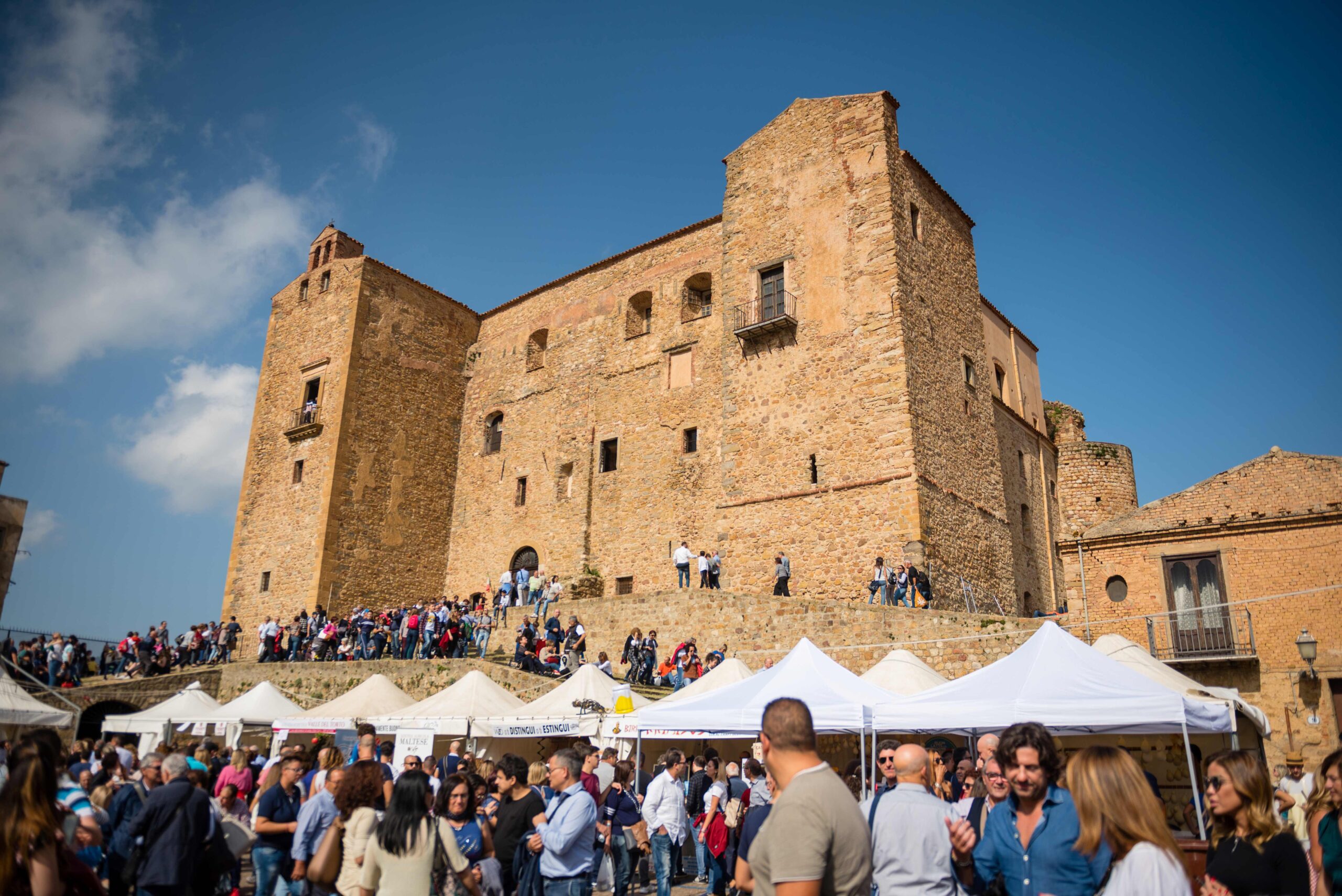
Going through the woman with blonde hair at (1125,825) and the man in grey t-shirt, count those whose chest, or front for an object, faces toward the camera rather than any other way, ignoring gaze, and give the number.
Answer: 0

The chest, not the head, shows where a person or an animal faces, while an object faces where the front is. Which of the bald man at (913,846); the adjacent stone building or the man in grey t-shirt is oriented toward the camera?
the adjacent stone building

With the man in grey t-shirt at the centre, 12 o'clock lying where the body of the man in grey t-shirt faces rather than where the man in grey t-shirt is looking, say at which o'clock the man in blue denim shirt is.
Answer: The man in blue denim shirt is roughly at 3 o'clock from the man in grey t-shirt.

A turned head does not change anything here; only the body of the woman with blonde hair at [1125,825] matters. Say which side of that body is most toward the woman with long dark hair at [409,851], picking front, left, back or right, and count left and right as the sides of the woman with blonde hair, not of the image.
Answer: front

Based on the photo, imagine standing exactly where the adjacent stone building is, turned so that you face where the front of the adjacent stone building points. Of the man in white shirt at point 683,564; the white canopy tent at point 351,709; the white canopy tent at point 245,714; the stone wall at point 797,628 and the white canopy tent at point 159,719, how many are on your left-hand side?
0

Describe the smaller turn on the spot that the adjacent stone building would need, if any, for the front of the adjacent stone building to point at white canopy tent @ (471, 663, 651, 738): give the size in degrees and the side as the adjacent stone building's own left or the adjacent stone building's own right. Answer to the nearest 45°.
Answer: approximately 45° to the adjacent stone building's own right

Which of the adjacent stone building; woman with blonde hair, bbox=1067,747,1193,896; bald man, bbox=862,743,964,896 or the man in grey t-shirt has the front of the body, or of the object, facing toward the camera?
the adjacent stone building

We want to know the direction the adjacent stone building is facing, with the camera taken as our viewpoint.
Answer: facing the viewer

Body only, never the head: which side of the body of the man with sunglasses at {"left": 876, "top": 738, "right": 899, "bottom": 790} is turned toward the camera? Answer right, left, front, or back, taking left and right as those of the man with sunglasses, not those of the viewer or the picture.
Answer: front

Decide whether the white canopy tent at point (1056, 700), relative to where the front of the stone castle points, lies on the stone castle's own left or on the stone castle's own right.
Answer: on the stone castle's own left

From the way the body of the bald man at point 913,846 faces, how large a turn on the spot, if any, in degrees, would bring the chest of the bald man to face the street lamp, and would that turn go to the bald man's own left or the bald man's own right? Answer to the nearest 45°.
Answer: approximately 45° to the bald man's own right

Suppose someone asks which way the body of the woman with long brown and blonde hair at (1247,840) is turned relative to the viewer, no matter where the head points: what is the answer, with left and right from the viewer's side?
facing the viewer and to the left of the viewer

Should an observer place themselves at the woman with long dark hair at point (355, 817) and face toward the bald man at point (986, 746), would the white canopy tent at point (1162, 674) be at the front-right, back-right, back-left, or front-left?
front-left

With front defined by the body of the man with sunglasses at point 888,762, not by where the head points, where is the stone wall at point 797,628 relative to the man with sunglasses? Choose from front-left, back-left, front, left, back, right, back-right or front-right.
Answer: back

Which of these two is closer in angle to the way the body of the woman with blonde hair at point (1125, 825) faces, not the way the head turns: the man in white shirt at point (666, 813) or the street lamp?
the man in white shirt

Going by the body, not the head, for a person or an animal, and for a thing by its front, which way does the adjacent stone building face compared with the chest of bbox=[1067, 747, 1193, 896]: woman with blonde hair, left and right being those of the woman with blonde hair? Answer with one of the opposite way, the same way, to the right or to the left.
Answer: to the left

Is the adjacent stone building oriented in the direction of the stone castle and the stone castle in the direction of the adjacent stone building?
no

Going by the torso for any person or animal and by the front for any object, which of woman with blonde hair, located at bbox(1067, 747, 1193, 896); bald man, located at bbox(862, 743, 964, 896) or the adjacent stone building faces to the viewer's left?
the woman with blonde hair

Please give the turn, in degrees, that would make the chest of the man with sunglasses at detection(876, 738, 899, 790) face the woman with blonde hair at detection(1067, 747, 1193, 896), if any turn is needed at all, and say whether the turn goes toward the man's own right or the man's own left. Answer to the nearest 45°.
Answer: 0° — they already face them

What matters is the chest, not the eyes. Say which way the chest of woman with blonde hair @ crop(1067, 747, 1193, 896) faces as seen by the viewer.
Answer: to the viewer's left

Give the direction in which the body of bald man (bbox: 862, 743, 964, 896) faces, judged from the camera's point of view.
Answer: away from the camera
